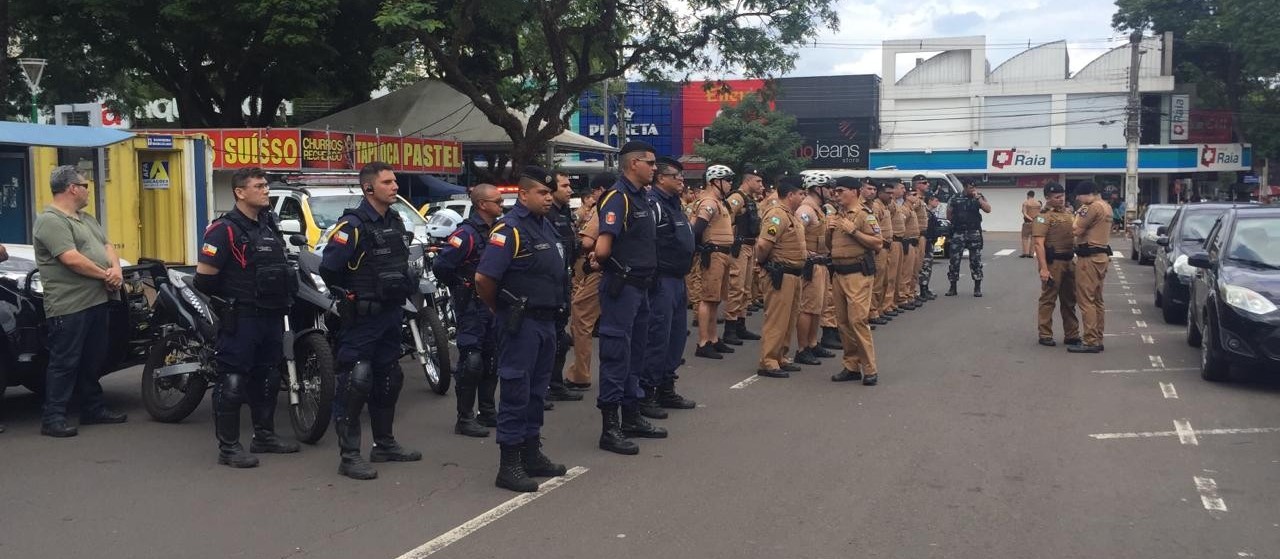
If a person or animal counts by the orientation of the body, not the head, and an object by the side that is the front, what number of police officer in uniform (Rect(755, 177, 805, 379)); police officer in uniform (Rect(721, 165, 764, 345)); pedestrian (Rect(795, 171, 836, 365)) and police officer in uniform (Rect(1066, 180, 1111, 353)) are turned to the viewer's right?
3

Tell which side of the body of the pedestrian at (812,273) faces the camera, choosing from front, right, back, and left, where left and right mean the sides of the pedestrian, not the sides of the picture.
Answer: right

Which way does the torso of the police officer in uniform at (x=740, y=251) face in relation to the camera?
to the viewer's right

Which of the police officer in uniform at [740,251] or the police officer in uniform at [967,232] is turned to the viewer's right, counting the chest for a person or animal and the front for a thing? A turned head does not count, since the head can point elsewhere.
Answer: the police officer in uniform at [740,251]

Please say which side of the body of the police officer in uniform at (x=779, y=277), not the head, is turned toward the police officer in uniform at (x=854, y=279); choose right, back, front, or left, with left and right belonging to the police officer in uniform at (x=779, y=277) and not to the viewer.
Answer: front

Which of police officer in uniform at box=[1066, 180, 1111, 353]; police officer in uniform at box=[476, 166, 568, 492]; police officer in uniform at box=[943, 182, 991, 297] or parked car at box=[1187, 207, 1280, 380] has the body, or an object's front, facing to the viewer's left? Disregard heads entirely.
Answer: police officer in uniform at box=[1066, 180, 1111, 353]

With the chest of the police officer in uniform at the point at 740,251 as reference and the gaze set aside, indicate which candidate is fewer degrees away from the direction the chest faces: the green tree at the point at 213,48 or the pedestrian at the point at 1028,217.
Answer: the pedestrian

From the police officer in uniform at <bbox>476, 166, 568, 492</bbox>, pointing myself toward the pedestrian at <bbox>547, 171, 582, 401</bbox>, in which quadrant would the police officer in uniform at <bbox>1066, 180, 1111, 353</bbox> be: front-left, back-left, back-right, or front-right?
front-right

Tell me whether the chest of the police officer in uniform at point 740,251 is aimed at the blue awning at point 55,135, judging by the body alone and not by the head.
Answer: no

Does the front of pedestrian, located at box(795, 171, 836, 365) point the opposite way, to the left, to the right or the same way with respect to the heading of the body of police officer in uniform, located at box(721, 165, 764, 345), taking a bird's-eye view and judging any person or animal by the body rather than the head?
the same way

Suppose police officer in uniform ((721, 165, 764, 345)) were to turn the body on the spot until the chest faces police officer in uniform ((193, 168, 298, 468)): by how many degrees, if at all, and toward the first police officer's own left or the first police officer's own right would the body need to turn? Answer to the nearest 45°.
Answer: approximately 135° to the first police officer's own right

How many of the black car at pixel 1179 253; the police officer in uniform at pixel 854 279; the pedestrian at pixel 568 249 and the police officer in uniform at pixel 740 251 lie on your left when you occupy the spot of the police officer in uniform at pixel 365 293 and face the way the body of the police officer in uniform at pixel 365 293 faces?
4

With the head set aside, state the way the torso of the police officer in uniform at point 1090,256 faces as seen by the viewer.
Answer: to the viewer's left

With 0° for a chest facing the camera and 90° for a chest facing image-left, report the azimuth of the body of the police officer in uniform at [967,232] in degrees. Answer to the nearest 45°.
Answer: approximately 0°

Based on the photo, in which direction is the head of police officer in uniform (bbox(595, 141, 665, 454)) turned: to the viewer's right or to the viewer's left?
to the viewer's right

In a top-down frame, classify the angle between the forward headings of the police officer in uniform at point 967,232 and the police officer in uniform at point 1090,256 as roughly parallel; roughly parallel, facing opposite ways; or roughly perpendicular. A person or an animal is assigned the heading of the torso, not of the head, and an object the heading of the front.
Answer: roughly perpendicular

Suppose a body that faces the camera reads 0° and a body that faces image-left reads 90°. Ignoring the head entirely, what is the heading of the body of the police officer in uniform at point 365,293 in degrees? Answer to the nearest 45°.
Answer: approximately 315°

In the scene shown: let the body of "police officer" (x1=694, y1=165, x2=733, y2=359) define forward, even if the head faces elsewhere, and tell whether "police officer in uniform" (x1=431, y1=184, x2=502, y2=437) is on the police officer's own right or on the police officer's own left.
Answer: on the police officer's own right

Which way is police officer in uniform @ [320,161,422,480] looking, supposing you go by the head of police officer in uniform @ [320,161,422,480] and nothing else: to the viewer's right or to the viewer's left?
to the viewer's right

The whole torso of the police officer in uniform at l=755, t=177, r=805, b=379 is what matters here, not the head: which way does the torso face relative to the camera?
to the viewer's right

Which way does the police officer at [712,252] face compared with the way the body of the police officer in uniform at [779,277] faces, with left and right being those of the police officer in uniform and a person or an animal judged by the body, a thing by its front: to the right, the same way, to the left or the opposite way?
the same way
